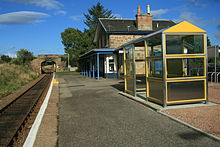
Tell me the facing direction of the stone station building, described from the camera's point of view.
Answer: facing to the left of the viewer

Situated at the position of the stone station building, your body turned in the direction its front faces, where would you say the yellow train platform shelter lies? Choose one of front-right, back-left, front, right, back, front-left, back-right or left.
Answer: left
